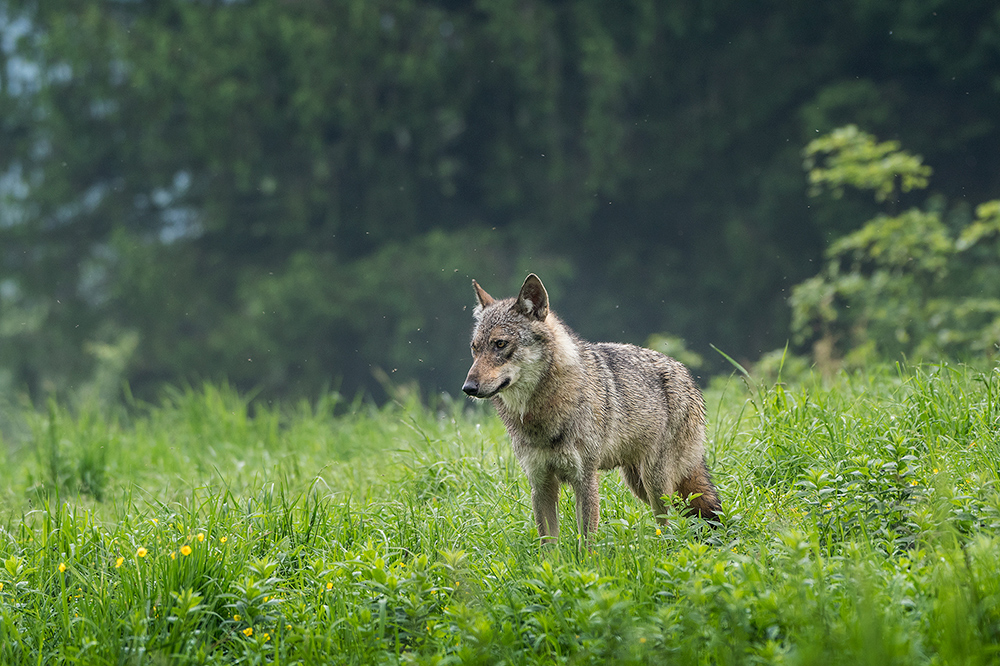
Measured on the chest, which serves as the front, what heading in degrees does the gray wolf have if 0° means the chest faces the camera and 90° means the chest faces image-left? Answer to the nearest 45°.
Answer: approximately 45°

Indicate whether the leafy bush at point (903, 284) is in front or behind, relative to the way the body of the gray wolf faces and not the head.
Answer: behind
